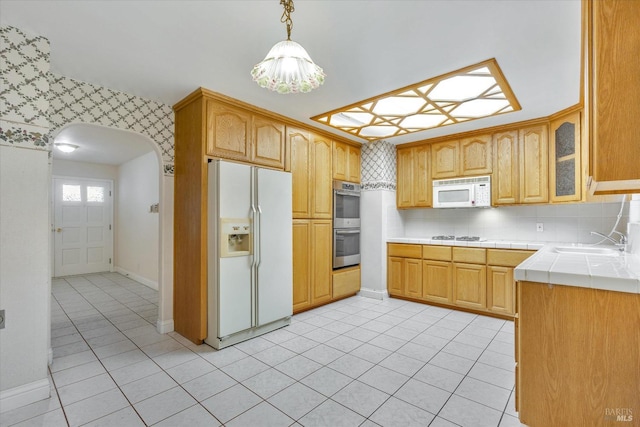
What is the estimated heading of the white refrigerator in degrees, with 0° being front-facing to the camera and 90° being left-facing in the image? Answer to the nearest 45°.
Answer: approximately 315°

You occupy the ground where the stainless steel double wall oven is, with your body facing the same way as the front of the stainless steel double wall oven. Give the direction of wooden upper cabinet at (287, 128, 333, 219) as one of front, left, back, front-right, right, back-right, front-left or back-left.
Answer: right

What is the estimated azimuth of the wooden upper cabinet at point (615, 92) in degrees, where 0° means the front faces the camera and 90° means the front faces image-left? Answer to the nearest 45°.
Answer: approximately 90°

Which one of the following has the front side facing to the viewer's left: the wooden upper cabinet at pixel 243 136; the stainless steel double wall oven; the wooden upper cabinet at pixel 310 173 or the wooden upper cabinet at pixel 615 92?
the wooden upper cabinet at pixel 615 92

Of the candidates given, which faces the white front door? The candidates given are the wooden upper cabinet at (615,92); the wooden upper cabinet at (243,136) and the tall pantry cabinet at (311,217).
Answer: the wooden upper cabinet at (615,92)

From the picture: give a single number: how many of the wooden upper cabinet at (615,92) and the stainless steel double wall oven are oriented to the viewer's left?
1

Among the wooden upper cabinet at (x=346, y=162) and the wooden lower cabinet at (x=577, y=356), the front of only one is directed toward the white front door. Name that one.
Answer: the wooden lower cabinet

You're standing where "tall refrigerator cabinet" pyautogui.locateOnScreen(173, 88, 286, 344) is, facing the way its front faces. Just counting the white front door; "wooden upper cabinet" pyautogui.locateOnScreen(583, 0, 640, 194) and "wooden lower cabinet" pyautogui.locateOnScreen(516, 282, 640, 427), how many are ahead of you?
2

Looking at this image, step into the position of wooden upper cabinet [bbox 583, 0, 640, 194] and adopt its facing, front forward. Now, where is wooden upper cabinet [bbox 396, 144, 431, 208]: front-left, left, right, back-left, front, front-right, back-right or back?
front-right

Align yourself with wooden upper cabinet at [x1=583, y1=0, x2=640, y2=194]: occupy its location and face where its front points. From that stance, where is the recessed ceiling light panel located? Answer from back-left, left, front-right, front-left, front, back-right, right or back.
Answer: front-right

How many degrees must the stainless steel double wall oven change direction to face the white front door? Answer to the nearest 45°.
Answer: approximately 135° to its right

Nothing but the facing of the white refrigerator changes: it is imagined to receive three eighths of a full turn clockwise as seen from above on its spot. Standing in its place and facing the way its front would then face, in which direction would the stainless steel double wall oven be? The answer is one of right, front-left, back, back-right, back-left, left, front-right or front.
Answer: back-right

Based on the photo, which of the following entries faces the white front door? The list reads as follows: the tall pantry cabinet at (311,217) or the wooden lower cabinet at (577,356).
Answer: the wooden lower cabinet

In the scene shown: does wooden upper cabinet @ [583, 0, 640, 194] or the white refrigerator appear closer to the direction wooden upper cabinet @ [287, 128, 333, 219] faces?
the wooden upper cabinet
